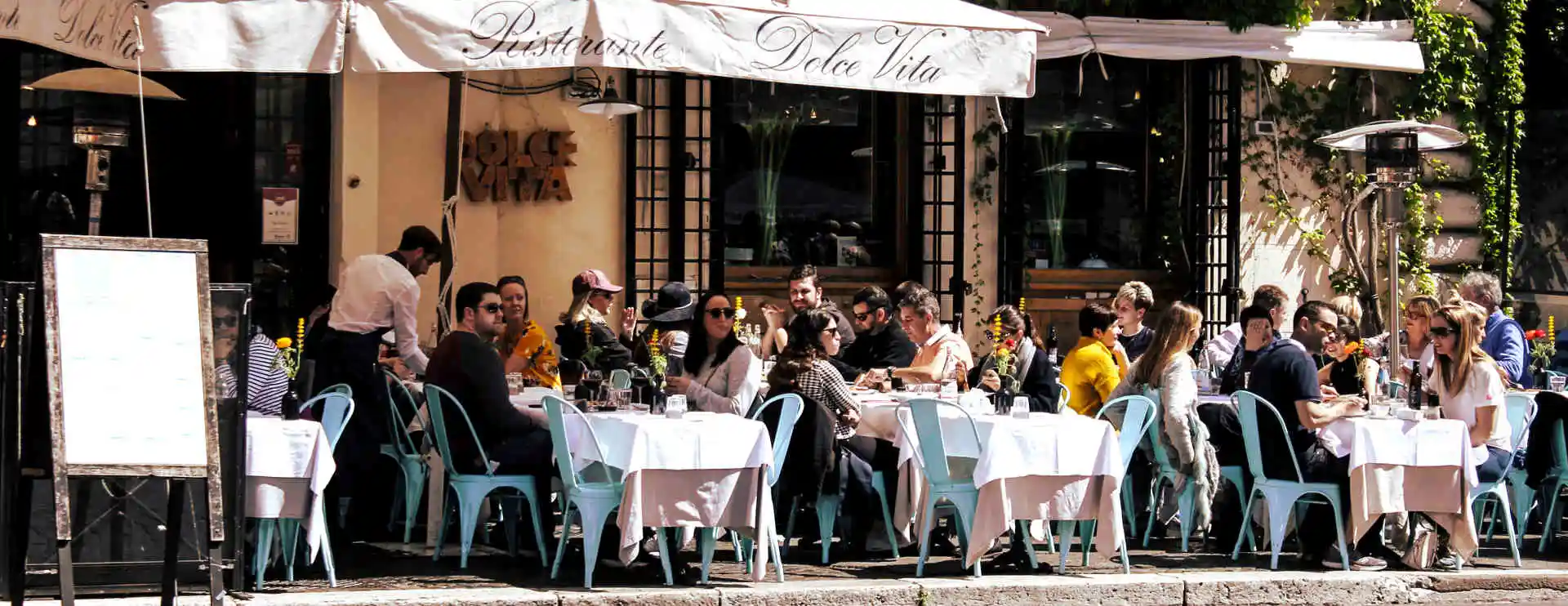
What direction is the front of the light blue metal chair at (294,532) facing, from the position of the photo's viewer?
facing to the left of the viewer

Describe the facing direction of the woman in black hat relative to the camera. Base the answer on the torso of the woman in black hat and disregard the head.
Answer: to the viewer's left

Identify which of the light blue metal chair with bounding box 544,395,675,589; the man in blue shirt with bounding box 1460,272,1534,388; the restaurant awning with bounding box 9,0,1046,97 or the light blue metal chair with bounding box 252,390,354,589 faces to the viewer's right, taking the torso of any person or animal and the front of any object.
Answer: the light blue metal chair with bounding box 544,395,675,589

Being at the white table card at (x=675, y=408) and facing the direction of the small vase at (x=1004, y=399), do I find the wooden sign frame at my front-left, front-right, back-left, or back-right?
back-right

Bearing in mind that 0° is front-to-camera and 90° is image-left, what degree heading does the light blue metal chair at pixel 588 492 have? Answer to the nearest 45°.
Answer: approximately 270°

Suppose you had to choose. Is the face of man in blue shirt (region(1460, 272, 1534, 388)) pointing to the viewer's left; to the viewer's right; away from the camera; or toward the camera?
to the viewer's left

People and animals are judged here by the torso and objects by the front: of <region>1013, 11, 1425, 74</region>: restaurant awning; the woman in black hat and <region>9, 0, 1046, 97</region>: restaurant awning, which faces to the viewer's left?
the woman in black hat

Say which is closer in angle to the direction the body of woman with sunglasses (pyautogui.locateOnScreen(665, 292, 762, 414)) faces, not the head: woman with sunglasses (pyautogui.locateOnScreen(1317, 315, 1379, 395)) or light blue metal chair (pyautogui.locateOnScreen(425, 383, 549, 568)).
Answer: the light blue metal chair

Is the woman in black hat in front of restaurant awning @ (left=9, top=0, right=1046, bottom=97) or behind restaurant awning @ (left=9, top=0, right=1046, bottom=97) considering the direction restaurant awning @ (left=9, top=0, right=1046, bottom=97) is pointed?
behind

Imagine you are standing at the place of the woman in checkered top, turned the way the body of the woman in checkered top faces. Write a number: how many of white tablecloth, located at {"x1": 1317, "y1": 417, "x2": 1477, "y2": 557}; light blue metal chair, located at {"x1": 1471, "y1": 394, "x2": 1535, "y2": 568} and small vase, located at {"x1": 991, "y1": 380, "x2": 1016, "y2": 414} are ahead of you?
3
